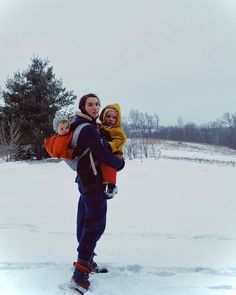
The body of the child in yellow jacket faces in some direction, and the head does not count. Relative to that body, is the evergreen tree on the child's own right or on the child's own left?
on the child's own right

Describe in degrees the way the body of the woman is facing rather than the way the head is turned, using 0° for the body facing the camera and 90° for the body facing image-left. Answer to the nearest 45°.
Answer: approximately 270°
